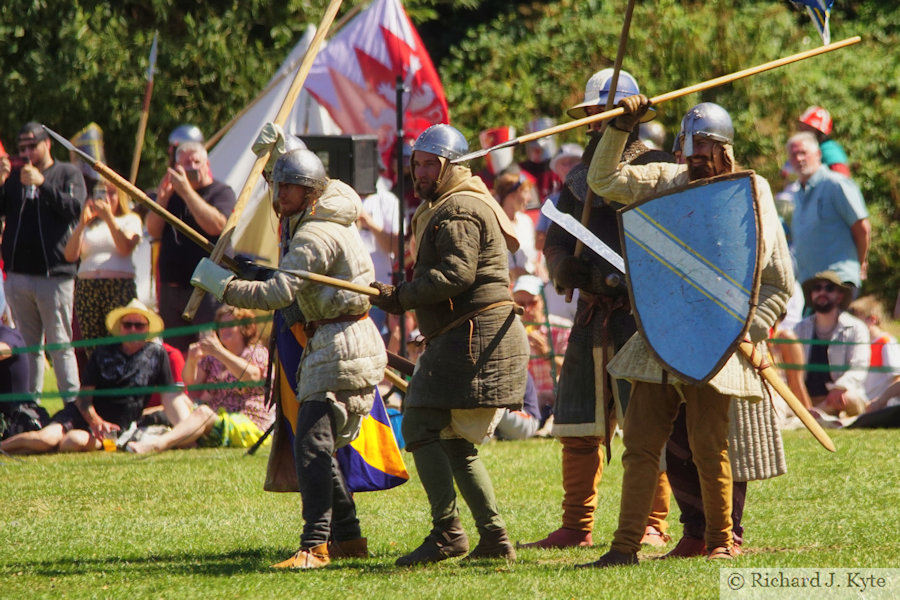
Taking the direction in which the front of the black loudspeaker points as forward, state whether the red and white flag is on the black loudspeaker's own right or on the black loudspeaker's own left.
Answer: on the black loudspeaker's own left

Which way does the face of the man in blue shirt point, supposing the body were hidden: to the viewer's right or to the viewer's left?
to the viewer's left

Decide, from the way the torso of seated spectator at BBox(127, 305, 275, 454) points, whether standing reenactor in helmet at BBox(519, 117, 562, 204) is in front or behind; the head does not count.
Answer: behind

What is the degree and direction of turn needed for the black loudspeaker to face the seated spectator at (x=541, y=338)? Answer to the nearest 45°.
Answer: approximately 45° to its left

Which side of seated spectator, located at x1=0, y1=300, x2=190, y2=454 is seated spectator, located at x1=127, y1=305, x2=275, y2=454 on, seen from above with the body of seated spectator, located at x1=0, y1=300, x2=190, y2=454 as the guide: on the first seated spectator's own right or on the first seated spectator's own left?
on the first seated spectator's own left

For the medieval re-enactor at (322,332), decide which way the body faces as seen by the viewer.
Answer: to the viewer's left

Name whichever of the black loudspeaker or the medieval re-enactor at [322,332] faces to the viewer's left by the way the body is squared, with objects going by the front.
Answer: the medieval re-enactor

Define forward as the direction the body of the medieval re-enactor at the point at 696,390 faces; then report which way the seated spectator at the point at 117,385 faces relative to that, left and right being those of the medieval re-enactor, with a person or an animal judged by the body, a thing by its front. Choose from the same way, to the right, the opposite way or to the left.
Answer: to the left

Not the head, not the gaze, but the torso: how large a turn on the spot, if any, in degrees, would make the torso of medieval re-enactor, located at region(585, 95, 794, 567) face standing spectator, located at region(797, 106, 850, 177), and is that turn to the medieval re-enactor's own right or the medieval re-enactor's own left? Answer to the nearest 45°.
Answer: approximately 135° to the medieval re-enactor's own right

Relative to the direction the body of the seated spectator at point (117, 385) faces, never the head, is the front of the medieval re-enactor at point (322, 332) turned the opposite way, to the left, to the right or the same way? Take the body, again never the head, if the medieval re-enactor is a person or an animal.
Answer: to the right
